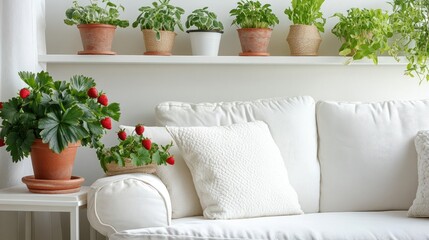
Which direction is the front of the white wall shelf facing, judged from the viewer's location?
facing the viewer

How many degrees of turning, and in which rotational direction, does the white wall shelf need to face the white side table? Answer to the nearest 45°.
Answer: approximately 45° to its right

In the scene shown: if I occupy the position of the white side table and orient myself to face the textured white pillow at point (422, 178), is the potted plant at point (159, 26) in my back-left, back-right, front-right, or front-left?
front-left

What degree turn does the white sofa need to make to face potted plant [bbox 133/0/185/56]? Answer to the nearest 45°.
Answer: approximately 90° to its right

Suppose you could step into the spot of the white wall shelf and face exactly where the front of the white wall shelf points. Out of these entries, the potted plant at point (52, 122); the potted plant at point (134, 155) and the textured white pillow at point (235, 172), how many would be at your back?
0

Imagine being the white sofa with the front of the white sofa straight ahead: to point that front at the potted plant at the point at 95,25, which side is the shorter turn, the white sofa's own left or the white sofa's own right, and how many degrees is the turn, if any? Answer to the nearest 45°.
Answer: approximately 90° to the white sofa's own right

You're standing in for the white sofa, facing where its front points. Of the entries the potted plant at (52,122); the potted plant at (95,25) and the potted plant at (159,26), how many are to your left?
0

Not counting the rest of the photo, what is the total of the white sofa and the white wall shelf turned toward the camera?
2

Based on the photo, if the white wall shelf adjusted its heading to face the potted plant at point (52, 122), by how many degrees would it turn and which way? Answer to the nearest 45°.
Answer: approximately 45° to its right

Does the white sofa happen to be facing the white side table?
no

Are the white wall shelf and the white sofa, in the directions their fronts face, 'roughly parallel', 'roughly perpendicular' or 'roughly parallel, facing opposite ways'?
roughly parallel

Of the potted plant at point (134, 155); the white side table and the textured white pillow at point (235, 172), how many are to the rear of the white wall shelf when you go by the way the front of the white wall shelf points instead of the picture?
0
